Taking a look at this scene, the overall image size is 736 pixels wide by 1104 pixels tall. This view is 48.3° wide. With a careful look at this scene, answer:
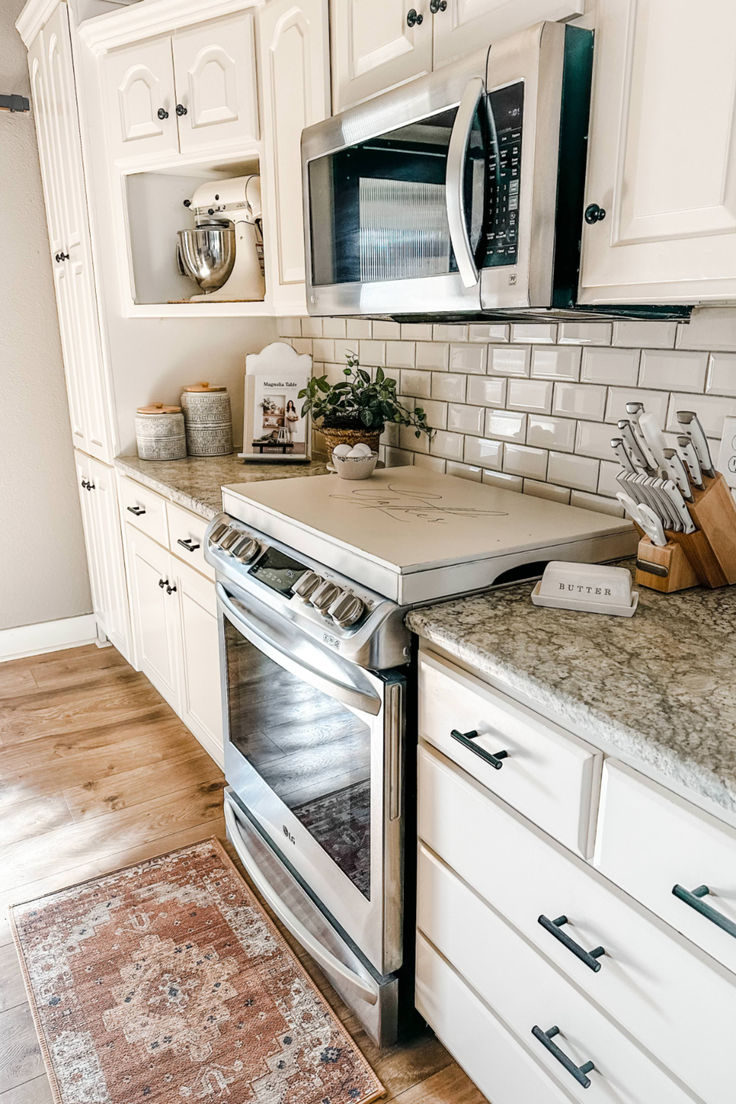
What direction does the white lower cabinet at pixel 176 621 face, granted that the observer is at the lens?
facing the viewer and to the left of the viewer

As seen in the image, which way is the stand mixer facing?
to the viewer's left

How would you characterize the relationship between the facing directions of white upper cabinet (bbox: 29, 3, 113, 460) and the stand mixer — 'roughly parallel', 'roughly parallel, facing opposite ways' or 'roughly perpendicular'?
roughly parallel

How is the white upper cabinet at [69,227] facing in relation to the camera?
to the viewer's left

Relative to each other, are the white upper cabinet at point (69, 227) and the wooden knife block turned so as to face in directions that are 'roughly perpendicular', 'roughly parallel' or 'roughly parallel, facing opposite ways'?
roughly parallel

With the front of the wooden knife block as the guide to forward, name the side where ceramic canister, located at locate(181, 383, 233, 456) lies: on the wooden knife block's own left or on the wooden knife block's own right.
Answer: on the wooden knife block's own right

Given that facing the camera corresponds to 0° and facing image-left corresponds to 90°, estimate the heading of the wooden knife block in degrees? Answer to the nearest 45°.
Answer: approximately 45°

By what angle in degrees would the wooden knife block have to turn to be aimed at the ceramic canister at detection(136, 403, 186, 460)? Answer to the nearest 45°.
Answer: approximately 90° to its right

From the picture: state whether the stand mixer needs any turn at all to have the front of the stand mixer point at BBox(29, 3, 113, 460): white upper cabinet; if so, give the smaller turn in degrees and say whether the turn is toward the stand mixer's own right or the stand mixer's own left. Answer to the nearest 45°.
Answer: approximately 45° to the stand mixer's own right

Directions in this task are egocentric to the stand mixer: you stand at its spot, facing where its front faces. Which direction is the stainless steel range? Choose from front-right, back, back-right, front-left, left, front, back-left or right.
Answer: left

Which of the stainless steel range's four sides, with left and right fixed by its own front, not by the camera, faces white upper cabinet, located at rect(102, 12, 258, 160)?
right
